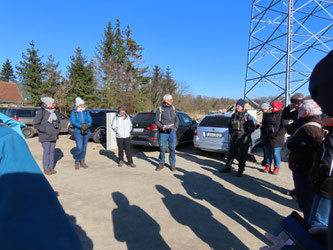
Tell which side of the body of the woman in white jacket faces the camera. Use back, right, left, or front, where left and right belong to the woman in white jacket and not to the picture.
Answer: front

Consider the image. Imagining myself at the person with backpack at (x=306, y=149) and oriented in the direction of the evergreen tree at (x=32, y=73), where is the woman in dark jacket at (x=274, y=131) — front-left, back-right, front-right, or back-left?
front-right

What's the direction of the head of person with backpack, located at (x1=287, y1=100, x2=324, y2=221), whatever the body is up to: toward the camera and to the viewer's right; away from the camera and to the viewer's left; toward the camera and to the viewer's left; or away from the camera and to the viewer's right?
away from the camera and to the viewer's left

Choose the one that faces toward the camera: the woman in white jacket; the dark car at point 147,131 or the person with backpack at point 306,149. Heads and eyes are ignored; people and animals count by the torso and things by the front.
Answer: the woman in white jacket

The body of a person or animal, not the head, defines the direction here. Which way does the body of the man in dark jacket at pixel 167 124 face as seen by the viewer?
toward the camera

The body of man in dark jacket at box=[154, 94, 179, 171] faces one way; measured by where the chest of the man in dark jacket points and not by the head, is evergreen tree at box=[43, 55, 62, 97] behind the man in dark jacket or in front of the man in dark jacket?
behind

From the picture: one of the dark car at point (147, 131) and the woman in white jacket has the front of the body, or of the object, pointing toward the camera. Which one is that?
the woman in white jacket

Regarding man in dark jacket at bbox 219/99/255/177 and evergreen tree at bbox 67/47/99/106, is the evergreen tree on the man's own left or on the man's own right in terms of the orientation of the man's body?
on the man's own right

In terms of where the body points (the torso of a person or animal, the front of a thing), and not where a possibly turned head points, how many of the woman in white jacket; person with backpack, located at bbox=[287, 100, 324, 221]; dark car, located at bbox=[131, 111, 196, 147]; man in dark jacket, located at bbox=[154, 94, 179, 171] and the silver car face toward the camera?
2

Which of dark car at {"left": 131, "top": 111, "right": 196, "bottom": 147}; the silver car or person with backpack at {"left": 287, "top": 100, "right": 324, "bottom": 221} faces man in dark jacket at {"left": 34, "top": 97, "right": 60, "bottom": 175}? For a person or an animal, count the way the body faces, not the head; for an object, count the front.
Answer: the person with backpack

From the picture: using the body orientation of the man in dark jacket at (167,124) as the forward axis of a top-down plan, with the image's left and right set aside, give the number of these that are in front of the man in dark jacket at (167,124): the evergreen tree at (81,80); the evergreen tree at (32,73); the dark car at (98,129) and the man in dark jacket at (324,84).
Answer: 1

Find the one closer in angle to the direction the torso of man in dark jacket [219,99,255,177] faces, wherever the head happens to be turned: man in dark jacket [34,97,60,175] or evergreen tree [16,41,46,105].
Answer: the man in dark jacket

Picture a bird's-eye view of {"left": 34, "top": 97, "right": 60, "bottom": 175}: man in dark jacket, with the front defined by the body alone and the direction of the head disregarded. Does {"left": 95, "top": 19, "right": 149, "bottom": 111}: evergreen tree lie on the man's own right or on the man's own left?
on the man's own left

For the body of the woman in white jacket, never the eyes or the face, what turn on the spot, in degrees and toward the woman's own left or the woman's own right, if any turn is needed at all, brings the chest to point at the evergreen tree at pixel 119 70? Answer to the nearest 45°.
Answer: approximately 180°

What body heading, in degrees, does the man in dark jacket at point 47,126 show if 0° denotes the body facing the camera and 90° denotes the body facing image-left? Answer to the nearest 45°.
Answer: approximately 315°

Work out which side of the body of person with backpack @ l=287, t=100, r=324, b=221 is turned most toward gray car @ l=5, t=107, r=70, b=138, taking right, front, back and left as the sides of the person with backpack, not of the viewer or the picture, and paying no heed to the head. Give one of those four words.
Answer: front
